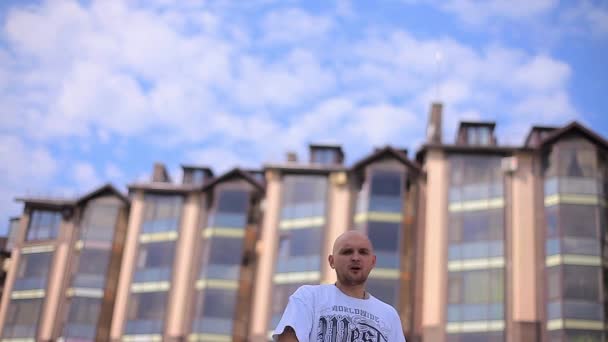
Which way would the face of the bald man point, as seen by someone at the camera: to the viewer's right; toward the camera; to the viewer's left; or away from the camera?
toward the camera

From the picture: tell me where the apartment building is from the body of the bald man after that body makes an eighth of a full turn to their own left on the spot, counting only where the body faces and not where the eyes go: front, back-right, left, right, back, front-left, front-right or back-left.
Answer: back-left

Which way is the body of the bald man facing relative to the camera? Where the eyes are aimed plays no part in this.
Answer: toward the camera

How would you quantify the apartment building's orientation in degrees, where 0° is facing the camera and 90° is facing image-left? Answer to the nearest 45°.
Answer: approximately 45°
